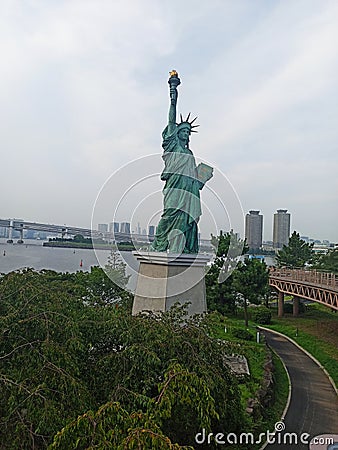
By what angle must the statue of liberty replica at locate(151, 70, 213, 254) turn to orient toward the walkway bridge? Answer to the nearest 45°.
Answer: approximately 90° to its left

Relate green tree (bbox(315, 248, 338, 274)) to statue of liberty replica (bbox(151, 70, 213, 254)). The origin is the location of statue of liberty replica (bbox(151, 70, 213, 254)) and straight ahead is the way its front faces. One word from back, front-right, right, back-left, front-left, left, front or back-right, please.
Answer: left

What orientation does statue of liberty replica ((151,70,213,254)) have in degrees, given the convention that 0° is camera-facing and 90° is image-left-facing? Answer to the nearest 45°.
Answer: approximately 315°

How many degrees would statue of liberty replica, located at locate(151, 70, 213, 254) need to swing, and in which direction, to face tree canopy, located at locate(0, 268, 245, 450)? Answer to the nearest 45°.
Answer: approximately 45° to its right

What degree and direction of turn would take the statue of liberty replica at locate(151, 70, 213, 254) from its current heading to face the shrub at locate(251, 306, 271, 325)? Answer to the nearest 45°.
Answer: approximately 90° to its left

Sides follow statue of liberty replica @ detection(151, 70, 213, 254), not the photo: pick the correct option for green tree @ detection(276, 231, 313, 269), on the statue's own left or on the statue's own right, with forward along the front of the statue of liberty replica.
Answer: on the statue's own left

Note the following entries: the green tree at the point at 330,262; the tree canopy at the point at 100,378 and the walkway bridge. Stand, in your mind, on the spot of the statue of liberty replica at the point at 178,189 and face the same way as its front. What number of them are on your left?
2

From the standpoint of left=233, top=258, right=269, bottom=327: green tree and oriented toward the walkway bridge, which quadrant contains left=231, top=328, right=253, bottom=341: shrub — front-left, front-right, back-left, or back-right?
back-right
